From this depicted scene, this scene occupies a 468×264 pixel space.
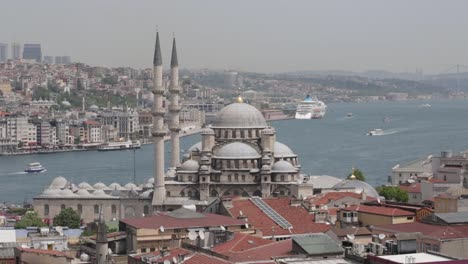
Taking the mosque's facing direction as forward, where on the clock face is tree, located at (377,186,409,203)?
The tree is roughly at 6 o'clock from the mosque.

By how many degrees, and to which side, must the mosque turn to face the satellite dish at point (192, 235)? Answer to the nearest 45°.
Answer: approximately 90° to its left

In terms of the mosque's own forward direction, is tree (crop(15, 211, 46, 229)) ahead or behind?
ahead

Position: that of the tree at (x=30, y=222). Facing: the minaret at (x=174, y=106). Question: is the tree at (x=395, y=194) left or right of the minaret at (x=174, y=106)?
right

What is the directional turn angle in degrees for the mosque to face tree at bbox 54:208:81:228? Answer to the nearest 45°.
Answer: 0° — it already faces it

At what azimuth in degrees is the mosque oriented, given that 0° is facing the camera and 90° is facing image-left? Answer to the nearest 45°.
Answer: approximately 90°

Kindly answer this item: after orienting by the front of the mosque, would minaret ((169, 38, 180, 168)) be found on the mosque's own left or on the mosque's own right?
on the mosque's own right
